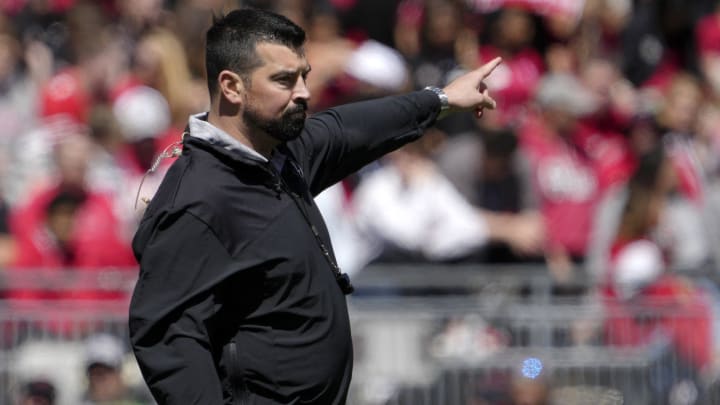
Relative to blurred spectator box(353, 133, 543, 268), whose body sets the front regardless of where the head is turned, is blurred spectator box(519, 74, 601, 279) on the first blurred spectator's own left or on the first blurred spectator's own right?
on the first blurred spectator's own left

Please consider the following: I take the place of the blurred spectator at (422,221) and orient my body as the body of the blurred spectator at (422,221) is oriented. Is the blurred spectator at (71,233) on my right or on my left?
on my right

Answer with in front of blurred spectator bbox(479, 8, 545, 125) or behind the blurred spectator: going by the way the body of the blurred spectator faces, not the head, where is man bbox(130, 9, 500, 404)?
in front

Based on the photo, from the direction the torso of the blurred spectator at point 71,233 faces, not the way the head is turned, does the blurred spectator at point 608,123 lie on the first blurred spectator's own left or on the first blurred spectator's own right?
on the first blurred spectator's own left

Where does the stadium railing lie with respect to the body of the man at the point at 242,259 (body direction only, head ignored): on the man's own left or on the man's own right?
on the man's own left

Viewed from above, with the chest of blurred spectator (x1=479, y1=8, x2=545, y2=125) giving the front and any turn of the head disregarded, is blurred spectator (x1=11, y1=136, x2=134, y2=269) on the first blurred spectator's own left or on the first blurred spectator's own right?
on the first blurred spectator's own right

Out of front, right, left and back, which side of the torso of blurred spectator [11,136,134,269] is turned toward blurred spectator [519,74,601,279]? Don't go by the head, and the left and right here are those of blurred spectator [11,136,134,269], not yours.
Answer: left

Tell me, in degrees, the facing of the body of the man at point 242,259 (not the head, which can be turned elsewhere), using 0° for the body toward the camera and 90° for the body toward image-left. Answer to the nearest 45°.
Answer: approximately 315°

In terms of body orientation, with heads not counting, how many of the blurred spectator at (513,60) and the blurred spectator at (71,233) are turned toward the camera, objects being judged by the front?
2

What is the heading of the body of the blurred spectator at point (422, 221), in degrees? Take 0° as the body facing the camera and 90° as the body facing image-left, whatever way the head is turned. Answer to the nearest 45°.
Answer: approximately 315°
